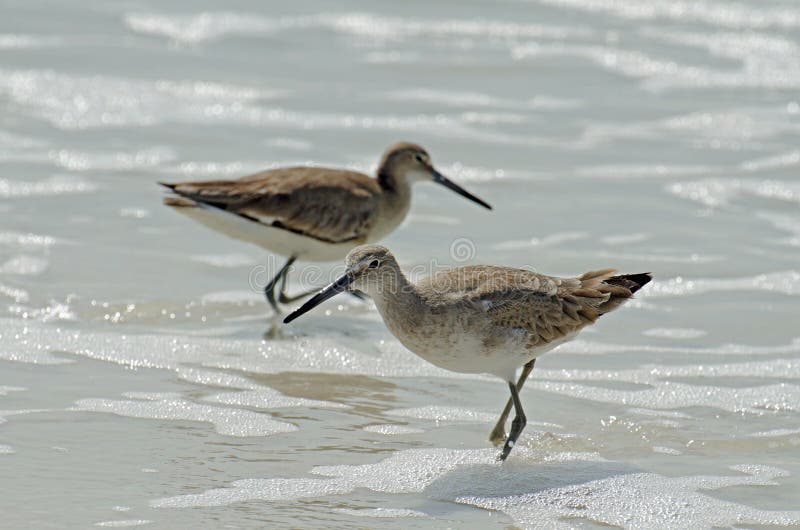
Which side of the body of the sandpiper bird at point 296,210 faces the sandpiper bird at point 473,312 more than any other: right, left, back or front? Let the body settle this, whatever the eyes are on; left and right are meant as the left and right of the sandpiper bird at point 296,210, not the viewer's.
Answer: right

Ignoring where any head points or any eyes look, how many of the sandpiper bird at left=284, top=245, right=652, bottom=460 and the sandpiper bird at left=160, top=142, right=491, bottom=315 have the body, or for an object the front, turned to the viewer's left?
1

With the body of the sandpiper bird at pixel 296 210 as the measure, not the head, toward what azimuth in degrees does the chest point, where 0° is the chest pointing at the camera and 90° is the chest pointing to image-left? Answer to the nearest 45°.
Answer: approximately 270°

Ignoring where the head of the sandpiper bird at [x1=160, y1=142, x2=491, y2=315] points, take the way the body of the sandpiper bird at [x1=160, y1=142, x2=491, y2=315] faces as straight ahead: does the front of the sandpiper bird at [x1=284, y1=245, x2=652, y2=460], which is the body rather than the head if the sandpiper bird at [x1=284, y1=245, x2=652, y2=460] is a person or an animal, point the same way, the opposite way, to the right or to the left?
the opposite way

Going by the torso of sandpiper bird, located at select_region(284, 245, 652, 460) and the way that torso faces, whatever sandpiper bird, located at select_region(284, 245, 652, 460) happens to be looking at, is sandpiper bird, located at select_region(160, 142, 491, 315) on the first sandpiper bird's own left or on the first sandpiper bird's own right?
on the first sandpiper bird's own right

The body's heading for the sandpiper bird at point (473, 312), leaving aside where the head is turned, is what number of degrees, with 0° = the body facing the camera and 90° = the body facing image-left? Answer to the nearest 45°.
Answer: approximately 90°
